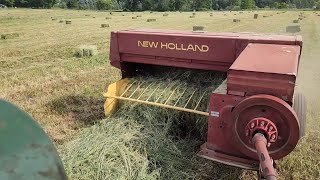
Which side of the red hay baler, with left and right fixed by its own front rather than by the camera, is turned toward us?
front
